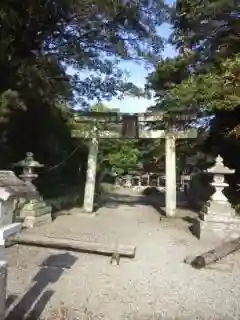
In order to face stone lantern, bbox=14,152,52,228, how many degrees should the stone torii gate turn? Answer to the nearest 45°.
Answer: approximately 45° to its right

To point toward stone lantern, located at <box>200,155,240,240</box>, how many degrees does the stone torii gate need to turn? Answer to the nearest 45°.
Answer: approximately 45° to its left

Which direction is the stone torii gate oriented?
toward the camera
